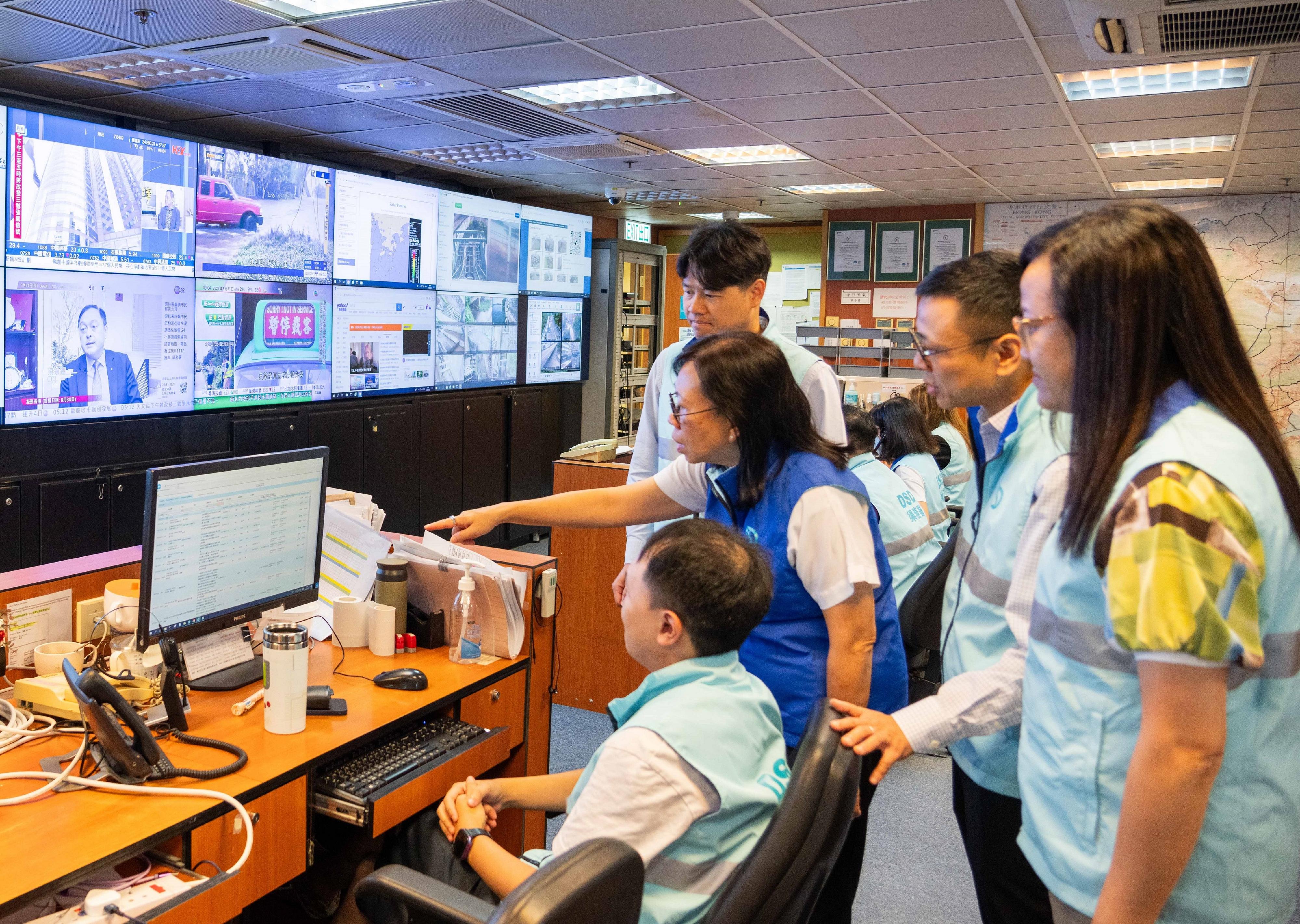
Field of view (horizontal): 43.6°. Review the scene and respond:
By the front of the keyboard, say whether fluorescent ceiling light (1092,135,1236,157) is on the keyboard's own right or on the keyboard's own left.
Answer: on the keyboard's own left

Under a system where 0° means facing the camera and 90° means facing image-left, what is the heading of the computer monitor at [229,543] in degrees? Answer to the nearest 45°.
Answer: approximately 315°

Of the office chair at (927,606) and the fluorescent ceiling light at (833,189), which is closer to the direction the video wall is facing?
the office chair

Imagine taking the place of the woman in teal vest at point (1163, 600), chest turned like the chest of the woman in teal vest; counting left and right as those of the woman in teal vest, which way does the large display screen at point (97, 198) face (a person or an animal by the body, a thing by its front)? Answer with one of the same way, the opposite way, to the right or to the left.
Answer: the opposite way

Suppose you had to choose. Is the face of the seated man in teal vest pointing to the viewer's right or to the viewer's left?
to the viewer's left

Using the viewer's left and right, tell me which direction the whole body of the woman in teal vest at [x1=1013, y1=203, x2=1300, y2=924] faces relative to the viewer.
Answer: facing to the left of the viewer

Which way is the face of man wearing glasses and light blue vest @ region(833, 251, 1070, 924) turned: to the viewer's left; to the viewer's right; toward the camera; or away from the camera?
to the viewer's left

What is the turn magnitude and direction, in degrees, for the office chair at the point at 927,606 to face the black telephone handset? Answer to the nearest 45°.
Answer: approximately 90° to its left

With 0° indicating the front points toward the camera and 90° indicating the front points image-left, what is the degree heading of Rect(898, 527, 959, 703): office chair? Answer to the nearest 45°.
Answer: approximately 135°

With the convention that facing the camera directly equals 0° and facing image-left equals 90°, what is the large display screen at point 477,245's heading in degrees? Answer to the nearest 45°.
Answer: approximately 315°

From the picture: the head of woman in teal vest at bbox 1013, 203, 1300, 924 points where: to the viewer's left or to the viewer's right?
to the viewer's left

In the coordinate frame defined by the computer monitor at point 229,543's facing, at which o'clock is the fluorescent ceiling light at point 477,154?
The fluorescent ceiling light is roughly at 8 o'clock from the computer monitor.

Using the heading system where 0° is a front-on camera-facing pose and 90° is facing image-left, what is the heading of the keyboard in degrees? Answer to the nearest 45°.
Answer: approximately 315°
